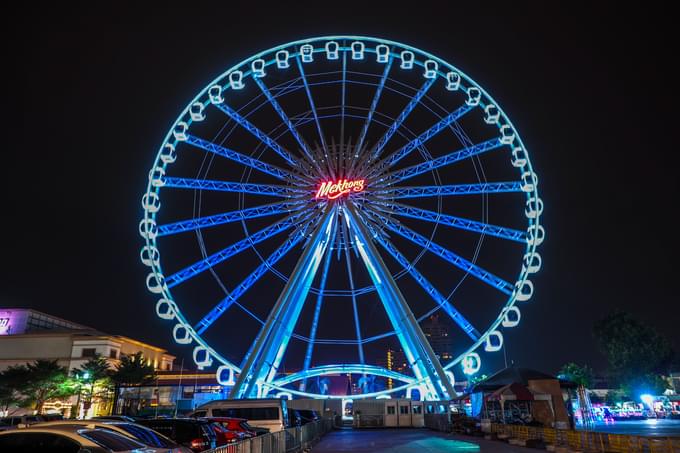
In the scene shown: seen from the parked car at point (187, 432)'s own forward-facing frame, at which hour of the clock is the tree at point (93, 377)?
The tree is roughly at 1 o'clock from the parked car.

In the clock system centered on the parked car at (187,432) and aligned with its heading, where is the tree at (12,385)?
The tree is roughly at 1 o'clock from the parked car.

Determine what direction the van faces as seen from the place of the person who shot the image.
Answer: facing away from the viewer and to the left of the viewer

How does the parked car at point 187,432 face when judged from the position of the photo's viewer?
facing away from the viewer and to the left of the viewer

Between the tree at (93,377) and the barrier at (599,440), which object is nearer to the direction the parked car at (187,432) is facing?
the tree

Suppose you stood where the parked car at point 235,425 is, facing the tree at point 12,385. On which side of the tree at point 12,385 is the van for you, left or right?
right

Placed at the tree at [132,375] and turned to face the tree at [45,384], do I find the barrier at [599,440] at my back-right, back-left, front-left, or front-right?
back-left

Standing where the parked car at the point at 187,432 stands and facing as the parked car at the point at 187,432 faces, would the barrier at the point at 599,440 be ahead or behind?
behind

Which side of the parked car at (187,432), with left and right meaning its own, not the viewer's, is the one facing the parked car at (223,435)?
right

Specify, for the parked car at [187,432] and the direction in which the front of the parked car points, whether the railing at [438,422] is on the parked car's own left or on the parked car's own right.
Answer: on the parked car's own right

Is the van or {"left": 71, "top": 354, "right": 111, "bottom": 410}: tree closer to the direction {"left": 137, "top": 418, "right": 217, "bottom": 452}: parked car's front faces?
the tree
